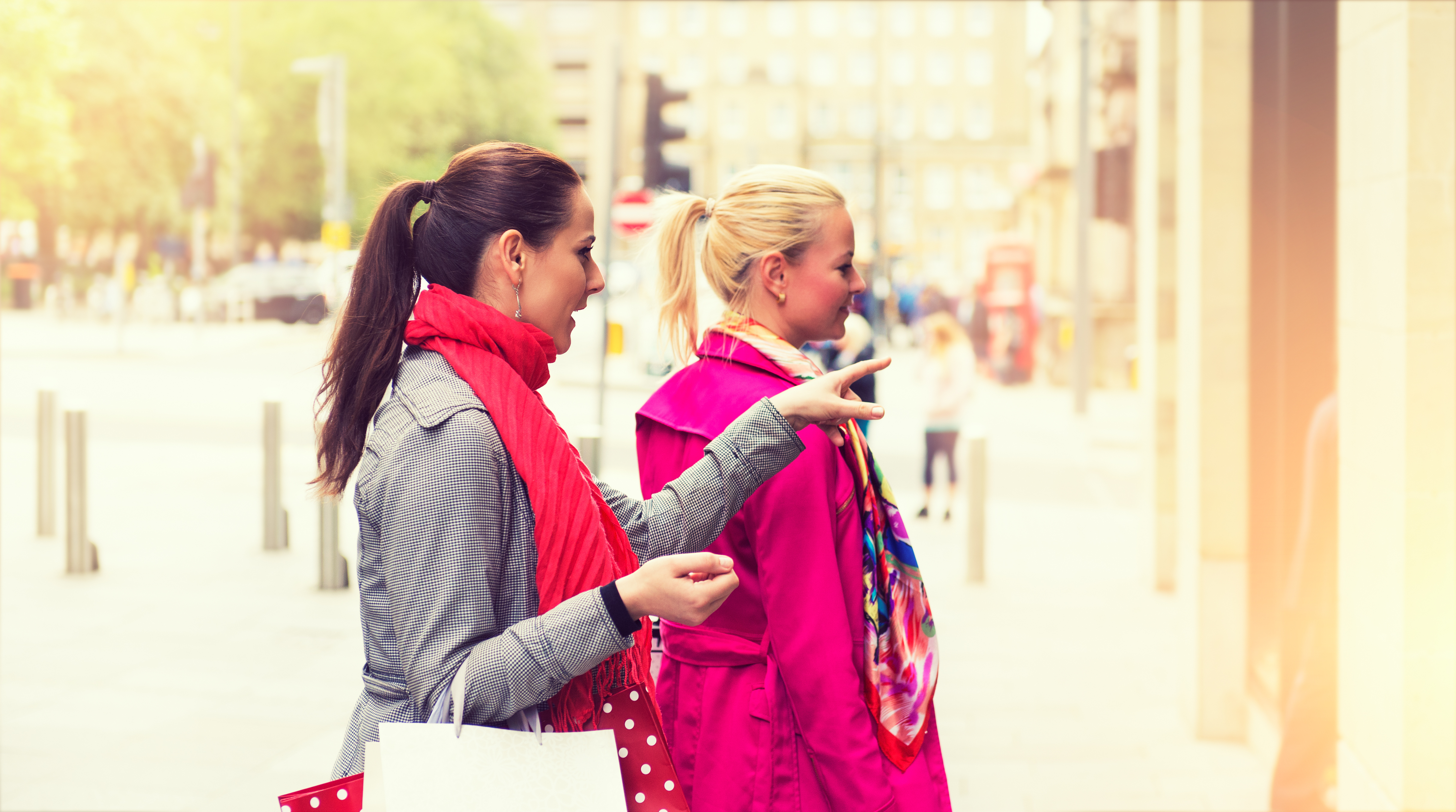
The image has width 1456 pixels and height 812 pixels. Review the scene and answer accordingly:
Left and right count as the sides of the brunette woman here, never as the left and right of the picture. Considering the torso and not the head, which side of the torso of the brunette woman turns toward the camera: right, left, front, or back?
right

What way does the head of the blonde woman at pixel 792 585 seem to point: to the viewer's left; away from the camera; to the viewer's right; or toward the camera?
to the viewer's right

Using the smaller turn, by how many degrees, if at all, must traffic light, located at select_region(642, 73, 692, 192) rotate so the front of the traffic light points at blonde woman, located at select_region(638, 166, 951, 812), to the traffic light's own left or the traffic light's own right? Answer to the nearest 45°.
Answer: approximately 90° to the traffic light's own right

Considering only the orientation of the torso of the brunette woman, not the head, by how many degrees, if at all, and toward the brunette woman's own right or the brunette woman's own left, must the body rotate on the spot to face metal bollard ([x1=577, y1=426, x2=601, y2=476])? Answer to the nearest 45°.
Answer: approximately 90° to the brunette woman's own left

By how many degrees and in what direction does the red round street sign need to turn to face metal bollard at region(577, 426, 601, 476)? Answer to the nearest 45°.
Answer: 0° — it already faces it

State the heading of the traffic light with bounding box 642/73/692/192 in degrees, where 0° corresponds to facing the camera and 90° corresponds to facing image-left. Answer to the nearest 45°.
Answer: approximately 270°

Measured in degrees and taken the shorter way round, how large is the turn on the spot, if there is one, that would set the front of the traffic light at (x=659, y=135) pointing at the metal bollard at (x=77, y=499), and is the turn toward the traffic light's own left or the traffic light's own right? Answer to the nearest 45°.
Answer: approximately 135° to the traffic light's own right

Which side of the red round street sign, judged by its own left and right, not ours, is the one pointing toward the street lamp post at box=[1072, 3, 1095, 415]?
left
